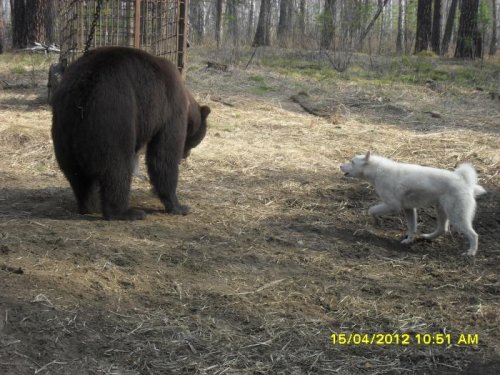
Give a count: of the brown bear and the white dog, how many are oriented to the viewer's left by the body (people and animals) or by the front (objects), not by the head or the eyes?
1

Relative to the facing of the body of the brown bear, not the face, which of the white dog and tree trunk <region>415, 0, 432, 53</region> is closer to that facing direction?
the tree trunk

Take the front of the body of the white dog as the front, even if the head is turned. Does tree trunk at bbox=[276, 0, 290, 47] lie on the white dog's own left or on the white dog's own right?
on the white dog's own right

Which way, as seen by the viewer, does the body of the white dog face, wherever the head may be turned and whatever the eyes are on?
to the viewer's left

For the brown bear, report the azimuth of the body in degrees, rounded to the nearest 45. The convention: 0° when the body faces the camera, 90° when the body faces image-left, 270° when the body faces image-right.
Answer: approximately 225°

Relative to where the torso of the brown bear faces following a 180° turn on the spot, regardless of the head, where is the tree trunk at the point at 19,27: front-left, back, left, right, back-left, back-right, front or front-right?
back-right

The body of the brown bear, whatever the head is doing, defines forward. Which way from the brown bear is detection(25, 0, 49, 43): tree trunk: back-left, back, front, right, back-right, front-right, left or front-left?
front-left

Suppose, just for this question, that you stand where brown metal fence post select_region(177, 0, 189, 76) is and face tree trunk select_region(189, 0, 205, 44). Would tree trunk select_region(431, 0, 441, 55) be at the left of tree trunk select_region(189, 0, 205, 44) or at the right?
right
